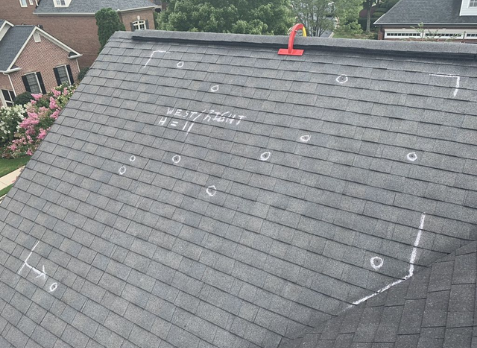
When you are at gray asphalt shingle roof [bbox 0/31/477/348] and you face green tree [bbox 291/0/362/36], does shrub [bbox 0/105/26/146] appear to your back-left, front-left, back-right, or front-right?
front-left

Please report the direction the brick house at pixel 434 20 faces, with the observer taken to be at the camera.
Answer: facing the viewer

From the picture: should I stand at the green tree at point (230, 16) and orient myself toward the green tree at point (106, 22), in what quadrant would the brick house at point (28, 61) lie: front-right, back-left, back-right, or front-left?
front-left

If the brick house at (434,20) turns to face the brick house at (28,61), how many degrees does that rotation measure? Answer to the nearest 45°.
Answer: approximately 45° to its right

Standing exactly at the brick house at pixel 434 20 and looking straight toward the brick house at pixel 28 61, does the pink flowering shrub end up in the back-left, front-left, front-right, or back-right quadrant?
front-left

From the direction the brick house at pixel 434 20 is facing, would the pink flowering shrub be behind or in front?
in front

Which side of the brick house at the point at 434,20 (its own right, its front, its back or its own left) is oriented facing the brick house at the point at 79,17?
right

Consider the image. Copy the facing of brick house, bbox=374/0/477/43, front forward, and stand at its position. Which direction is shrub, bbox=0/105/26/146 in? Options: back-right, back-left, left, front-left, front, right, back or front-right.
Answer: front-right

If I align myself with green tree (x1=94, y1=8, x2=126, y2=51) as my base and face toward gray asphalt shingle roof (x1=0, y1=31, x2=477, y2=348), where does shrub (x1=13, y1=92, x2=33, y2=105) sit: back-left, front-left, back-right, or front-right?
front-right

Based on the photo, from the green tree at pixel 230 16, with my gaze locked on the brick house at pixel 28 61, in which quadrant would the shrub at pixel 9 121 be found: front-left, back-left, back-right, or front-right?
front-left

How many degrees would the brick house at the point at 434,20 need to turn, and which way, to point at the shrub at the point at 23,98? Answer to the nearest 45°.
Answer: approximately 45° to its right

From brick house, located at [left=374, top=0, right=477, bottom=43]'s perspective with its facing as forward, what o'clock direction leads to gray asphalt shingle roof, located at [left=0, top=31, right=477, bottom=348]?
The gray asphalt shingle roof is roughly at 12 o'clock from the brick house.

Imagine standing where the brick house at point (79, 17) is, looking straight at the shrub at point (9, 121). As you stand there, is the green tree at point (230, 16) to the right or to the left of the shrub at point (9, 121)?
left
